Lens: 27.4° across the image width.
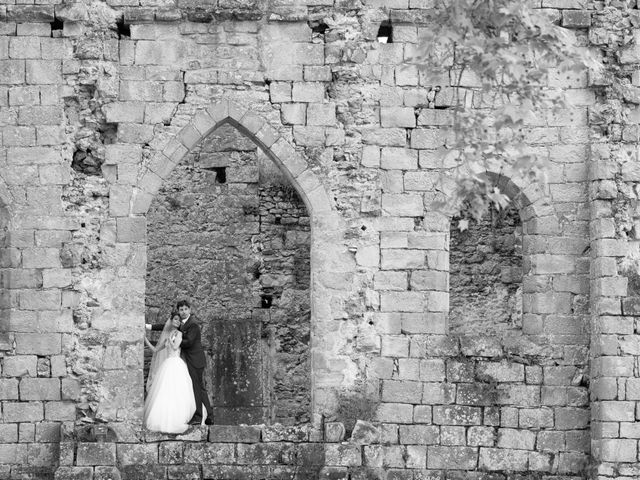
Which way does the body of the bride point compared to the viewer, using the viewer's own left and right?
facing the viewer and to the right of the viewer

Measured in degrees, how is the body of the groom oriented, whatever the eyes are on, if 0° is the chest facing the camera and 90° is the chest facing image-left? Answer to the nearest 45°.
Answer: approximately 45°

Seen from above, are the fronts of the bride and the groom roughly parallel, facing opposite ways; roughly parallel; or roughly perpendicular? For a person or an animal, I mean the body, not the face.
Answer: roughly perpendicular
